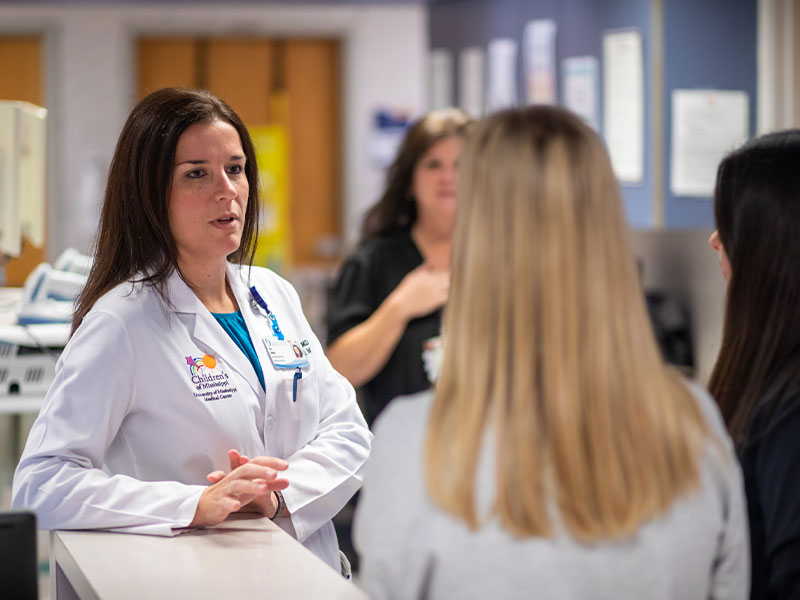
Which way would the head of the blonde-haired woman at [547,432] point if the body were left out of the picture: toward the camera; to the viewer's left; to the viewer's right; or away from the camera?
away from the camera

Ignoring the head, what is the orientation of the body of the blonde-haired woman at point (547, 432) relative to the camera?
away from the camera

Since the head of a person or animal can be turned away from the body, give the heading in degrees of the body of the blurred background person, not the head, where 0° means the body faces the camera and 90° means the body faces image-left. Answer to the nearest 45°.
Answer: approximately 315°

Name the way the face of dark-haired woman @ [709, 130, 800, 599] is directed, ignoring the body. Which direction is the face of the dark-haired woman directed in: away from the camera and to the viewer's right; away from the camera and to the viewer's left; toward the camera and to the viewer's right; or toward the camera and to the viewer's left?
away from the camera and to the viewer's left

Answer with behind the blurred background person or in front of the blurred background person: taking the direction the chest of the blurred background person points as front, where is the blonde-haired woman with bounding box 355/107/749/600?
in front

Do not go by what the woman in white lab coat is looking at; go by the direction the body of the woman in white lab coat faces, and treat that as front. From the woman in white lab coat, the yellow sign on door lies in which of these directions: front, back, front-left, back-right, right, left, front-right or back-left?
back-left

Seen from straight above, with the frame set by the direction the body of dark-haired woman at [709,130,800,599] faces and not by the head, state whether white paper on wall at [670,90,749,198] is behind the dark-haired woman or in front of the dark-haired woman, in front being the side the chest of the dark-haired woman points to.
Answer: in front

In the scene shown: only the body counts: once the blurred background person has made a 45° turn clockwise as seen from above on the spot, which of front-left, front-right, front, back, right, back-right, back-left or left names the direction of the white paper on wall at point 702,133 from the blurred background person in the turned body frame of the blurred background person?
back-left

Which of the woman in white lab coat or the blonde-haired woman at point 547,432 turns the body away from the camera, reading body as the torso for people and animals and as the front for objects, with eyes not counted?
the blonde-haired woman

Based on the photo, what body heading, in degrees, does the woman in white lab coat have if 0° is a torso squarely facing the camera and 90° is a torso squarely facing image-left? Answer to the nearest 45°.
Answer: approximately 315°

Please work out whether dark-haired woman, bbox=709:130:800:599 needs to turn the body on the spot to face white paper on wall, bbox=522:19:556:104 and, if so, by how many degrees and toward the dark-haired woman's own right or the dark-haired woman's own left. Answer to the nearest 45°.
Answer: approximately 45° to the dark-haired woman's own right
